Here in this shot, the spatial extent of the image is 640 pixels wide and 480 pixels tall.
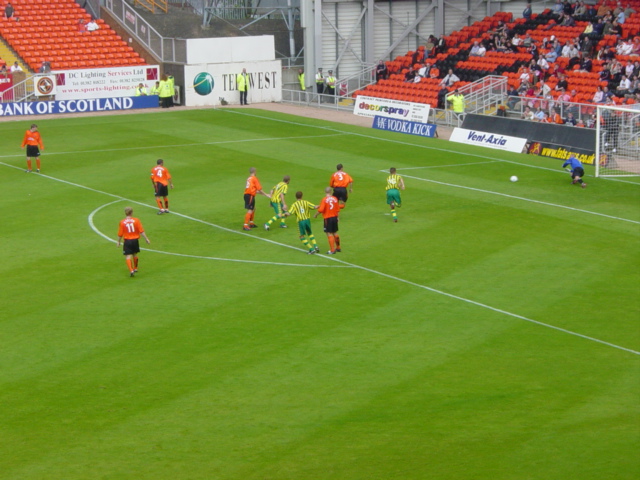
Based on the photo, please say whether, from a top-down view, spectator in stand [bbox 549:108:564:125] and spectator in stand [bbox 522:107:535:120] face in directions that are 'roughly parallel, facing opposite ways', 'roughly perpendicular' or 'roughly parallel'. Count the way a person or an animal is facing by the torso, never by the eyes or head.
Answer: roughly parallel

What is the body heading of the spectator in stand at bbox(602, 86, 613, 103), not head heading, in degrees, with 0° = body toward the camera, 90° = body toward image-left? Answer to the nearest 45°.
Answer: approximately 45°

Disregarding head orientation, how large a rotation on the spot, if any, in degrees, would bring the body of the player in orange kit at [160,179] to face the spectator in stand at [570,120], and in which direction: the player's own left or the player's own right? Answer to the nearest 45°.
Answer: approximately 45° to the player's own right

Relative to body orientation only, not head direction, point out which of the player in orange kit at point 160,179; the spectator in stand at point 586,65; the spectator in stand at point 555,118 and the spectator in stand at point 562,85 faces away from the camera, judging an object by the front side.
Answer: the player in orange kit

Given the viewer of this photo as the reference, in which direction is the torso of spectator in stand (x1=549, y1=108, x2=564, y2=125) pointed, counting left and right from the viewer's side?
facing the viewer and to the left of the viewer

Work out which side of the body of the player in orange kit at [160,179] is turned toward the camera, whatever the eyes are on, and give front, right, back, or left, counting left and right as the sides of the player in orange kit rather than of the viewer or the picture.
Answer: back

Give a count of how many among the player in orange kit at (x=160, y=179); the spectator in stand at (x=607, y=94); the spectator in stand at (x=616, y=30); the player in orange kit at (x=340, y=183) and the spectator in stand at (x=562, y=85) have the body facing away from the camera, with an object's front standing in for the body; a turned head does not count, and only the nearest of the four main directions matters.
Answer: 2

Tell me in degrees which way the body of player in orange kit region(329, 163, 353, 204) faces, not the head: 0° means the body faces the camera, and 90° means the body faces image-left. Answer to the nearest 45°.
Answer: approximately 180°

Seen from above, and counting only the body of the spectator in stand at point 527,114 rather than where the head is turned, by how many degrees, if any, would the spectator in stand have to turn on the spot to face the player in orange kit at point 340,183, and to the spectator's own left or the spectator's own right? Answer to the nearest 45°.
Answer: approximately 45° to the spectator's own left

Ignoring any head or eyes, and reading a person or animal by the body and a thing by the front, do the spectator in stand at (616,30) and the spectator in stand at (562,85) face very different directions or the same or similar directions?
same or similar directions

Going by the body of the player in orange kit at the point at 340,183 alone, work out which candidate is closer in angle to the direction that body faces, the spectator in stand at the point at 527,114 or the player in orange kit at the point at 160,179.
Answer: the spectator in stand

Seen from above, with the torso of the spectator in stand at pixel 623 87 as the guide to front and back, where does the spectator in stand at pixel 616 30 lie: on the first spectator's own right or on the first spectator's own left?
on the first spectator's own right

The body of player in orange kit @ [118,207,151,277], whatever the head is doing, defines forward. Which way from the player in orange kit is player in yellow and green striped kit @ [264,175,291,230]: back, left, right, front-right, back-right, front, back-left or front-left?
front-right
